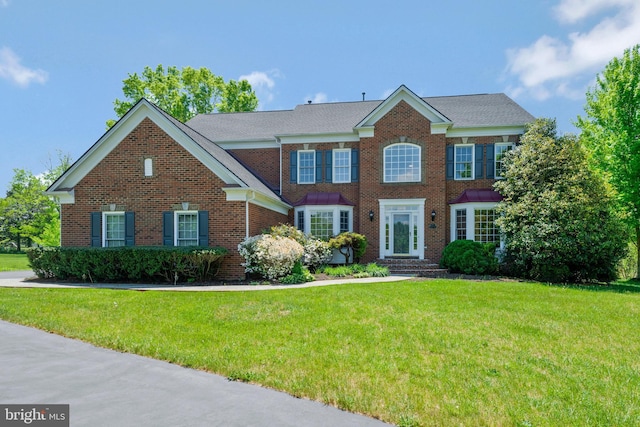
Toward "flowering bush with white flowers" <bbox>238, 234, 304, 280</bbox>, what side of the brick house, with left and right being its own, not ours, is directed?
front

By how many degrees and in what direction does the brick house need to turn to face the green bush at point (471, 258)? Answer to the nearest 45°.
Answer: approximately 45° to its left

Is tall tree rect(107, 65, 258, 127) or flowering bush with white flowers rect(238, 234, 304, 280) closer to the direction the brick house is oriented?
the flowering bush with white flowers

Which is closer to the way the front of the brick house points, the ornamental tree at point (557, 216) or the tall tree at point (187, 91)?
the ornamental tree

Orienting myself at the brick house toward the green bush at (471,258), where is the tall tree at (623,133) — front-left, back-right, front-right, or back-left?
front-left

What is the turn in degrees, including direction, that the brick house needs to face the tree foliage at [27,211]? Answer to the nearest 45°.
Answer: approximately 135° to its right

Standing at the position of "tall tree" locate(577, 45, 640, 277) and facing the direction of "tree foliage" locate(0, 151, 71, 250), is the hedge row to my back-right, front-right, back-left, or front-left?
front-left

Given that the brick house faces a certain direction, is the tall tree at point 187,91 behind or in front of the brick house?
behind

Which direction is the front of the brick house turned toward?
toward the camera

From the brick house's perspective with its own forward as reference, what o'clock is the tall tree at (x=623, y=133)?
The tall tree is roughly at 9 o'clock from the brick house.

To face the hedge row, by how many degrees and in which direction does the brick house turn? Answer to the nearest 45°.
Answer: approximately 45° to its right
